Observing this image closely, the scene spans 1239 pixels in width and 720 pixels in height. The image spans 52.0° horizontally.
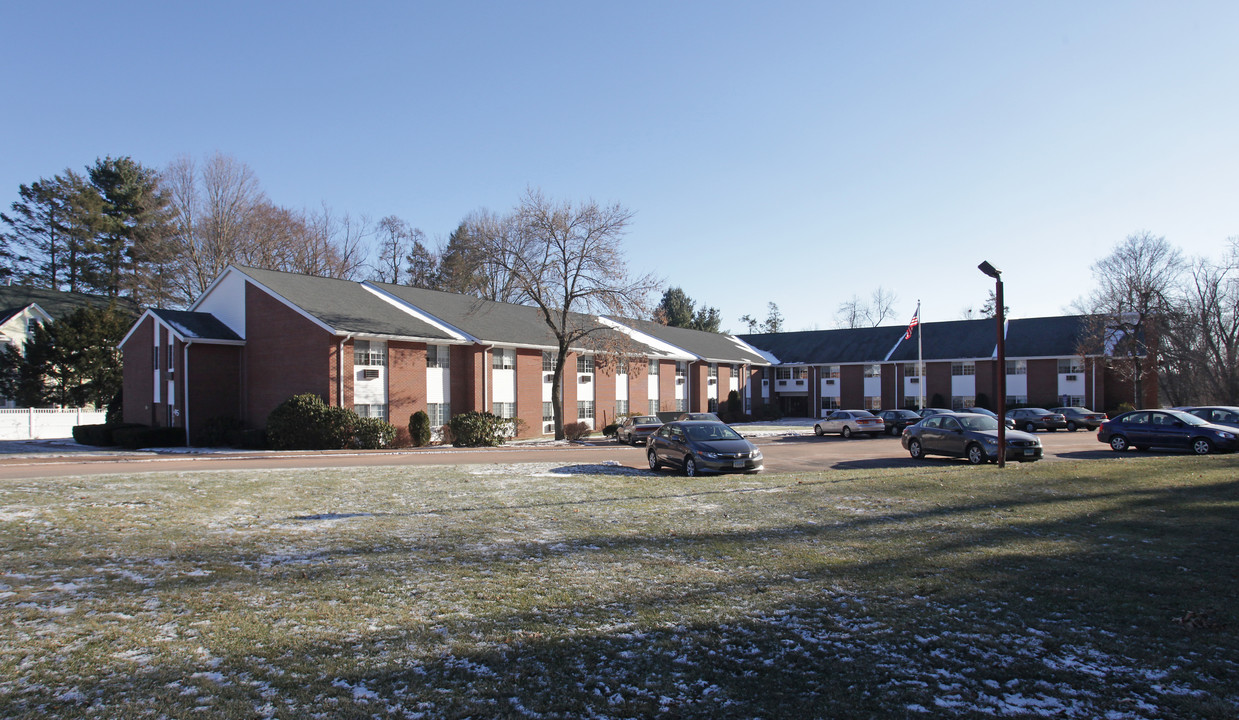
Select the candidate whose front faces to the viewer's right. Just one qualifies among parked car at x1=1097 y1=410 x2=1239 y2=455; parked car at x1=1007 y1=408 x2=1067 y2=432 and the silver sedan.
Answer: parked car at x1=1097 y1=410 x2=1239 y2=455

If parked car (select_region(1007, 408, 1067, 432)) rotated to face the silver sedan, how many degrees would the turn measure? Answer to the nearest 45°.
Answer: approximately 90° to its left

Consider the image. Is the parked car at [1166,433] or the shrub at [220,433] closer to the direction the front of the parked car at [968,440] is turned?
the parked car

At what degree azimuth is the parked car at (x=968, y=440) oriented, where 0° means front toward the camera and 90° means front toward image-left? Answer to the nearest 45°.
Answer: approximately 315°

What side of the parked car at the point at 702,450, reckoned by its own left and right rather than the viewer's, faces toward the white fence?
back

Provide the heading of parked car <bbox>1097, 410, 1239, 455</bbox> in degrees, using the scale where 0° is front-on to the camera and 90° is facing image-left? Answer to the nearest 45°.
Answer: approximately 270°

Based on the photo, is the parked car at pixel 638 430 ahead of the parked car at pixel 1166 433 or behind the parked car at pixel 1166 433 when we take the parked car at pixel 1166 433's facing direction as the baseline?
behind

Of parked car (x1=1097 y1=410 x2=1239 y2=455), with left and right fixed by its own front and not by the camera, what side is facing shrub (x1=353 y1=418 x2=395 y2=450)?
back

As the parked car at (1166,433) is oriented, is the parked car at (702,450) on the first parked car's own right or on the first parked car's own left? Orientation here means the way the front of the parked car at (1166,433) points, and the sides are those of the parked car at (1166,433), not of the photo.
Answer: on the first parked car's own right

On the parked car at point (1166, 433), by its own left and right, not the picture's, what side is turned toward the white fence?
back

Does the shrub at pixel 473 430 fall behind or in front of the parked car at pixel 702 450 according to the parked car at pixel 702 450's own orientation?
behind

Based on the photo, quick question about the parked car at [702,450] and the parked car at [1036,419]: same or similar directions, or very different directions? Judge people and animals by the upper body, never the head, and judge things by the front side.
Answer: very different directions

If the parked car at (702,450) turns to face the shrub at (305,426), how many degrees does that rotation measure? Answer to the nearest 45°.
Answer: approximately 180°

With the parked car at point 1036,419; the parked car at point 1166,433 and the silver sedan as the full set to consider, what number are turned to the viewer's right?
1

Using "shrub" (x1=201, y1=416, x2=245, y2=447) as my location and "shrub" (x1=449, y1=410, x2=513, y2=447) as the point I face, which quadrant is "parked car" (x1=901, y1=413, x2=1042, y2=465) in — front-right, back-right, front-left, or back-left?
front-right
